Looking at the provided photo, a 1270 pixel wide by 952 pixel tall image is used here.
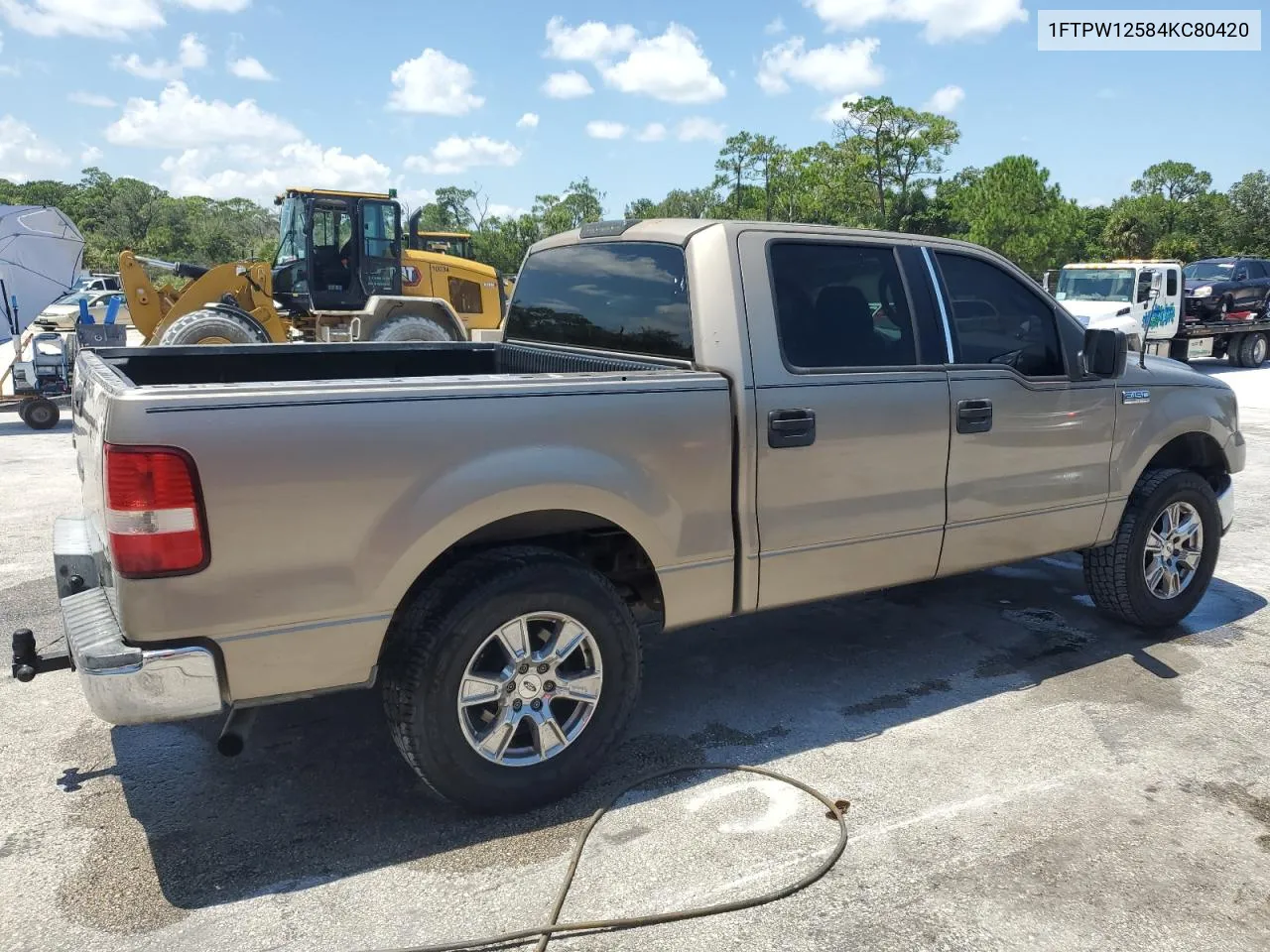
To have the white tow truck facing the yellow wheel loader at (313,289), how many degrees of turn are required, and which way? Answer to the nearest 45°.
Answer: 0° — it already faces it

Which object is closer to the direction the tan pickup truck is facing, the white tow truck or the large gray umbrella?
the white tow truck

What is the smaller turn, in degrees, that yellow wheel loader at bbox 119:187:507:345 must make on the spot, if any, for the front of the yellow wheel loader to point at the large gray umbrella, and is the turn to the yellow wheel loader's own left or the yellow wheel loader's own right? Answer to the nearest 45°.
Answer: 0° — it already faces it

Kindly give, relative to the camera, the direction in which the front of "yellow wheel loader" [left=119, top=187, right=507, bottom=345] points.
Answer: facing to the left of the viewer

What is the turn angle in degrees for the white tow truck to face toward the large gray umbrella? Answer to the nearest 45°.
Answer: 0° — it already faces it

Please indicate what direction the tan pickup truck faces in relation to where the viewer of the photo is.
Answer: facing away from the viewer and to the right of the viewer

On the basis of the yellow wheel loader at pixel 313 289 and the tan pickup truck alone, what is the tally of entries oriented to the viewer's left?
1

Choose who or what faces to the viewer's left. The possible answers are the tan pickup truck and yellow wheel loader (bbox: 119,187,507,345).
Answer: the yellow wheel loader

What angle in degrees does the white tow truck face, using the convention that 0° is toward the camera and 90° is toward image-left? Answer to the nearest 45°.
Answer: approximately 45°

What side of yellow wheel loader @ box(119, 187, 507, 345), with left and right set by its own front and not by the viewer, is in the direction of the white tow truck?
back

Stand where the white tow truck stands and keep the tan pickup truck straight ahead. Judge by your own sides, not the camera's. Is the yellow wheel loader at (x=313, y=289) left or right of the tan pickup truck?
right
